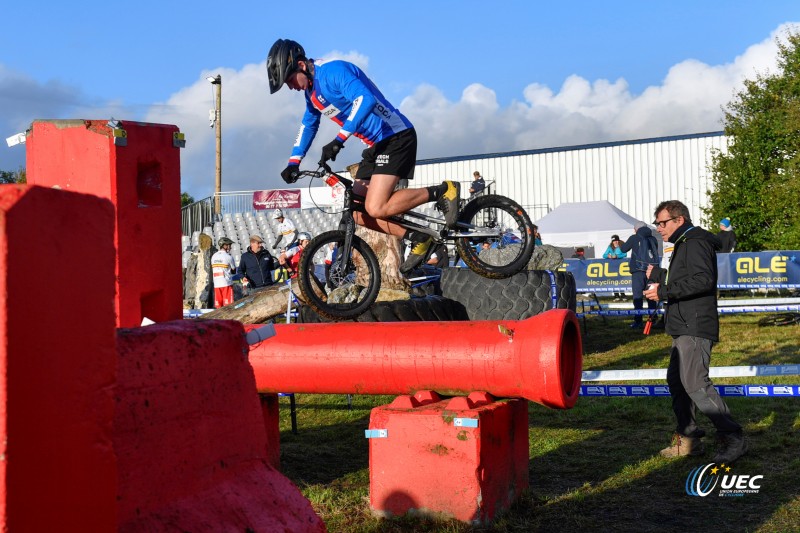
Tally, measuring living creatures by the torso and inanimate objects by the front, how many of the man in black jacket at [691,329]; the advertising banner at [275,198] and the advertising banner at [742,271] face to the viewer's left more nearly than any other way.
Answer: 1

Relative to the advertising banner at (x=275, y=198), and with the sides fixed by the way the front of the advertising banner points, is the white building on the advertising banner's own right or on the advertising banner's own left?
on the advertising banner's own left

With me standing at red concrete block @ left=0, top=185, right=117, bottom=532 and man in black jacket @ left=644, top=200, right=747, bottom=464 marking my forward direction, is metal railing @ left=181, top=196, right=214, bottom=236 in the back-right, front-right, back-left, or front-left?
front-left

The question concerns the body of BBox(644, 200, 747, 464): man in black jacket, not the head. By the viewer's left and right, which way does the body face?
facing to the left of the viewer

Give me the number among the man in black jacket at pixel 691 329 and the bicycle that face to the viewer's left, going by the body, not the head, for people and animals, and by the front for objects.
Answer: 2

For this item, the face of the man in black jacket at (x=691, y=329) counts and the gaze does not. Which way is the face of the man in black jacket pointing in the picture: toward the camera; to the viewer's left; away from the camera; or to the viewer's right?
to the viewer's left

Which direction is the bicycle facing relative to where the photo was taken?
to the viewer's left

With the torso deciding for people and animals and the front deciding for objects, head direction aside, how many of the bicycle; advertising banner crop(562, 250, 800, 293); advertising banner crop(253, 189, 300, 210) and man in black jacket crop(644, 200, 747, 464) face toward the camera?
2

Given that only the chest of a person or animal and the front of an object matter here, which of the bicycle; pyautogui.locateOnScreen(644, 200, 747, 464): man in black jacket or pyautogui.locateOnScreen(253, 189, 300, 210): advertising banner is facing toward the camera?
the advertising banner

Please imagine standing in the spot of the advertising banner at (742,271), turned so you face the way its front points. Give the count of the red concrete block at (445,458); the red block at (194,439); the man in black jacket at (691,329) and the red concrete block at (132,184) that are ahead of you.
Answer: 4

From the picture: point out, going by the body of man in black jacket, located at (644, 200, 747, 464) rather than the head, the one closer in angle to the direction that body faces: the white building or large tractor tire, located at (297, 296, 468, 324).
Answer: the large tractor tire

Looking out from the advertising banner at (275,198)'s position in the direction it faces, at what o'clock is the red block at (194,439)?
The red block is roughly at 12 o'clock from the advertising banner.

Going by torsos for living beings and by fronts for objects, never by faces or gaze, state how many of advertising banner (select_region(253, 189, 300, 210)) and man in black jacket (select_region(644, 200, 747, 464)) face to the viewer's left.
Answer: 1

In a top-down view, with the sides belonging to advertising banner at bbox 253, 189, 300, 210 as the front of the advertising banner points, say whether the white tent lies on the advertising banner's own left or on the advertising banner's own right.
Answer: on the advertising banner's own left

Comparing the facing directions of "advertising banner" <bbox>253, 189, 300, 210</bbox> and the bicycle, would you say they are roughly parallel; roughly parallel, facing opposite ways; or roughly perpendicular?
roughly perpendicular

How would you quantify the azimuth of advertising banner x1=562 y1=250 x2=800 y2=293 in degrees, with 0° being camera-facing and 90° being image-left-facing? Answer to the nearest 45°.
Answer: approximately 0°

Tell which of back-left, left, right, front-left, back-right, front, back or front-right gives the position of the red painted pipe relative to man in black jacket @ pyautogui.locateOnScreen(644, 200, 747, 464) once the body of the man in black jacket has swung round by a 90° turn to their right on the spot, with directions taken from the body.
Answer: back-left

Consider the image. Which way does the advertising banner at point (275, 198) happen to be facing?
toward the camera

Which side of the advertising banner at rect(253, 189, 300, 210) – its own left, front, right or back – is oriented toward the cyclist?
front

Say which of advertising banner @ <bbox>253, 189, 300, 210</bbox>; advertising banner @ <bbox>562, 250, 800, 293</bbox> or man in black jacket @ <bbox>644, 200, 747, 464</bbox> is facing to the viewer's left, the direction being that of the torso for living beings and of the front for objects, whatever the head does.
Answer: the man in black jacket

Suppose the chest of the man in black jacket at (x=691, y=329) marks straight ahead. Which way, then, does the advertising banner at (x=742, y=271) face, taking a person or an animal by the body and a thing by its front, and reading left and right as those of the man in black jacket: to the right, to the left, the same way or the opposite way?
to the left
